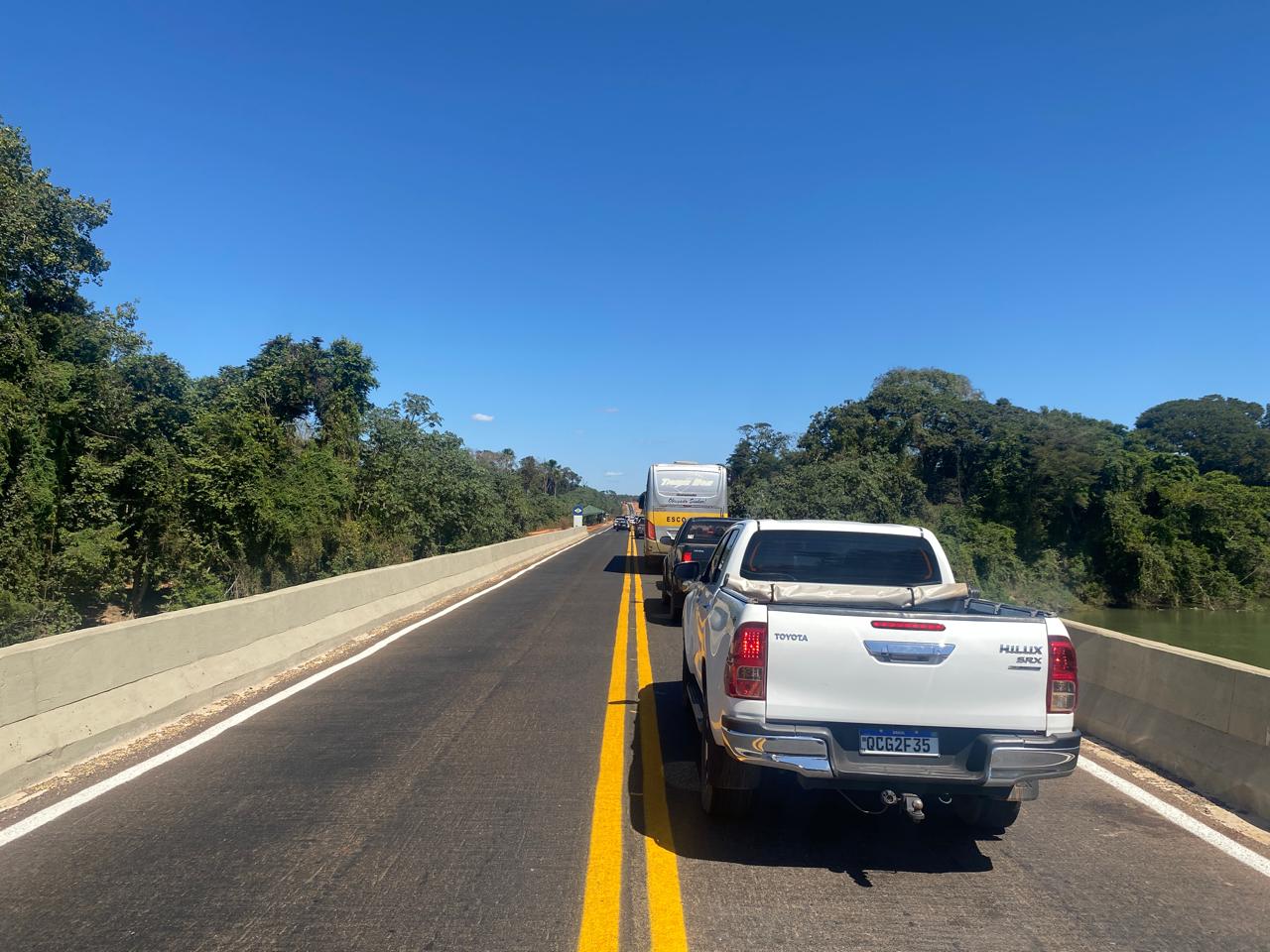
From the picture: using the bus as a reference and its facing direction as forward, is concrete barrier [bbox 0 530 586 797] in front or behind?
behind

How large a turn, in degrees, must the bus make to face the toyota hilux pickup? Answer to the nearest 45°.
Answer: approximately 180°

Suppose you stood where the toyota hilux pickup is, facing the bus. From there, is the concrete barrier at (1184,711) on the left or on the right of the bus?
right

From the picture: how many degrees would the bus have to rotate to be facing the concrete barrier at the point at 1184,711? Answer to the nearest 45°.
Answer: approximately 180°

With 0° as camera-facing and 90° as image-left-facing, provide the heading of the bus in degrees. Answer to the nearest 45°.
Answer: approximately 180°
